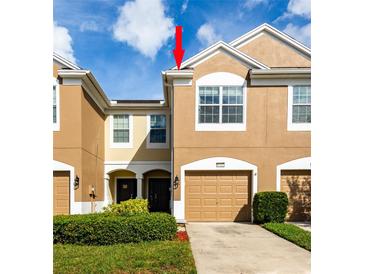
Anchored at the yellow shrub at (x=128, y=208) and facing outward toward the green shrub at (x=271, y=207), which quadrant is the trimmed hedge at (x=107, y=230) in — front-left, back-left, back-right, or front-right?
back-right

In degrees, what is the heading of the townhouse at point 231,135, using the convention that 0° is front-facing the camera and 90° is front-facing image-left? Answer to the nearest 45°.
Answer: approximately 0°
